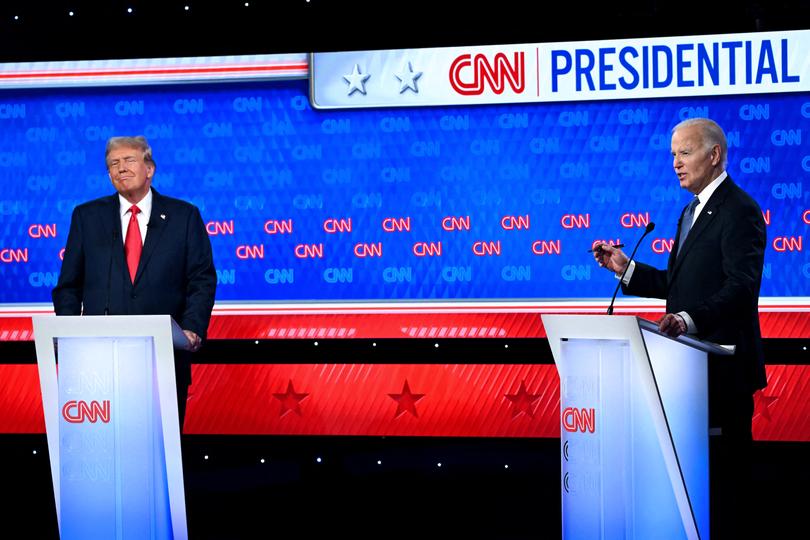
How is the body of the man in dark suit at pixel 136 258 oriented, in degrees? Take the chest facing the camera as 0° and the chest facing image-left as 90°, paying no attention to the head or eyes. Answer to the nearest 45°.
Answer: approximately 0°

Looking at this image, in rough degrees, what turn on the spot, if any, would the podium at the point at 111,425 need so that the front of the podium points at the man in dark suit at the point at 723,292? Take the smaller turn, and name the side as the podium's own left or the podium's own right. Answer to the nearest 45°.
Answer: approximately 90° to the podium's own left

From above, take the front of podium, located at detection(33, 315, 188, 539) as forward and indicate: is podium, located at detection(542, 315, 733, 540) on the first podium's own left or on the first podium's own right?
on the first podium's own left

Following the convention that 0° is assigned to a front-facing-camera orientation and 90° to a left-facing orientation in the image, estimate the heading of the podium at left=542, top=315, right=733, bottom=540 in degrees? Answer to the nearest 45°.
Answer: approximately 45°

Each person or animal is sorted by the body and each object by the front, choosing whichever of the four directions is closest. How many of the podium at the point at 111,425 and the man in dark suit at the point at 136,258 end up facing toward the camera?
2

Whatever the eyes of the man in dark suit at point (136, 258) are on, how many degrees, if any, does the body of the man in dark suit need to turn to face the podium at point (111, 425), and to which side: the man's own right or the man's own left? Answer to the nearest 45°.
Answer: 0° — they already face it

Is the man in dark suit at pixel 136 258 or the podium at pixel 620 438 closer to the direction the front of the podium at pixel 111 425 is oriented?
the podium

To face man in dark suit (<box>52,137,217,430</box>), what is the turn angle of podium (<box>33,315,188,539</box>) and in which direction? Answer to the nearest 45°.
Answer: approximately 180°

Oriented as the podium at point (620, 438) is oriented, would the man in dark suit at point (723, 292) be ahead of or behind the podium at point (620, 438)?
behind

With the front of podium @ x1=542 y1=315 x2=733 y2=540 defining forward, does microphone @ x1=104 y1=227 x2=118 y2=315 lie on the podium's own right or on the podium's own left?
on the podium's own right
